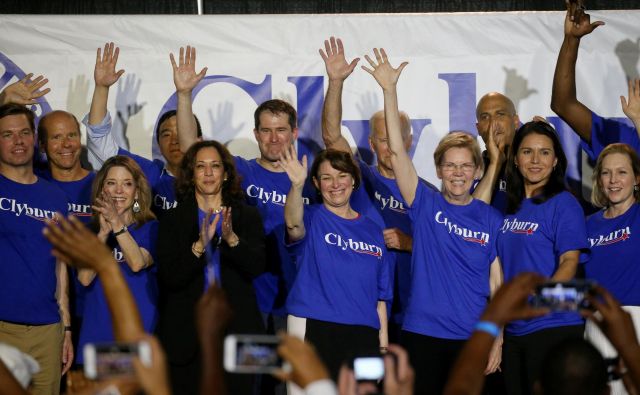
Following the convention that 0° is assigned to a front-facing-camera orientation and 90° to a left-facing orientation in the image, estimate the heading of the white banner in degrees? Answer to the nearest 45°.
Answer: approximately 0°

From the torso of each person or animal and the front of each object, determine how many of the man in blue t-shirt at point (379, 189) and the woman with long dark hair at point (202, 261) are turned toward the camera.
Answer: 2

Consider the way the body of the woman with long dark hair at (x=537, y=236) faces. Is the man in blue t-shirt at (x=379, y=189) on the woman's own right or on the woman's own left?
on the woman's own right

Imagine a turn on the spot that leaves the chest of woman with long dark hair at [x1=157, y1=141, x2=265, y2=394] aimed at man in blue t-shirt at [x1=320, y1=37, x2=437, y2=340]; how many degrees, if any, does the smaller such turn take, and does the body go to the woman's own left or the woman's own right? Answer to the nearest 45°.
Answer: approximately 135° to the woman's own left

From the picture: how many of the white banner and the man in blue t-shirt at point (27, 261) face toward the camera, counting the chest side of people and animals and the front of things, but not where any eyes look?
2
